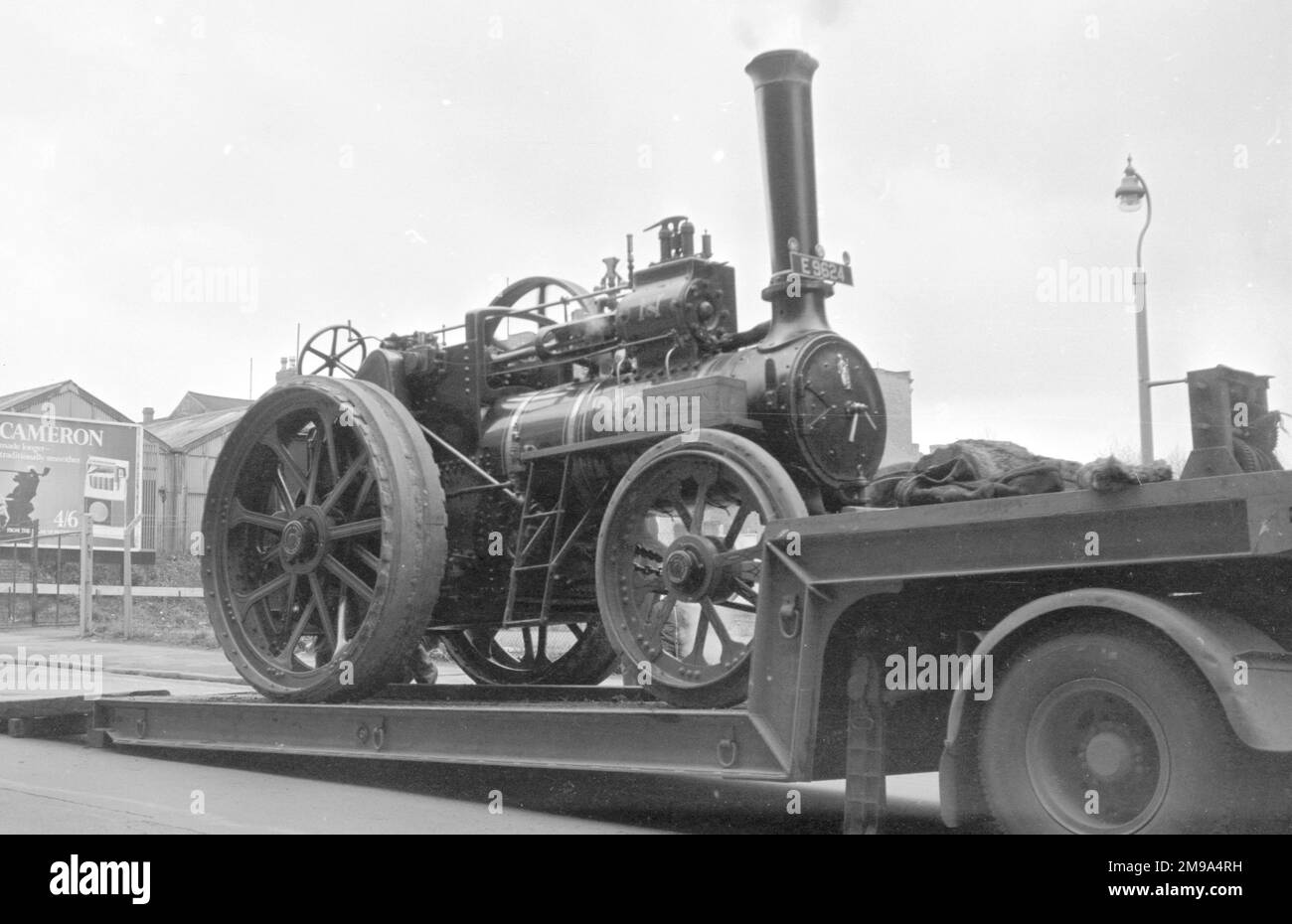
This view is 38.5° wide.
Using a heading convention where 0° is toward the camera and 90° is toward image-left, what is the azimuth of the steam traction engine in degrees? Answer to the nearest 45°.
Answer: approximately 315°

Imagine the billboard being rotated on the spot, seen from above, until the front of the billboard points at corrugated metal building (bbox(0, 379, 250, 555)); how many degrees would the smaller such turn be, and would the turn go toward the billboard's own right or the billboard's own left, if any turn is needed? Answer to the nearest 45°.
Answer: approximately 180°

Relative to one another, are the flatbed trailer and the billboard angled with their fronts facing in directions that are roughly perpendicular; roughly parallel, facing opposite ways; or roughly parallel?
roughly perpendicular

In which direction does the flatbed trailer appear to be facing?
to the viewer's right

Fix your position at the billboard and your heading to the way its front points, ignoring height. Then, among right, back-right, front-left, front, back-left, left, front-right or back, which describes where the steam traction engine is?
front

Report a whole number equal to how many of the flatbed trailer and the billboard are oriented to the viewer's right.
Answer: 1

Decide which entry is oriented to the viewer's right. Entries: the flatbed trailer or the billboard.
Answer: the flatbed trailer

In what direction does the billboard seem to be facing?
toward the camera
